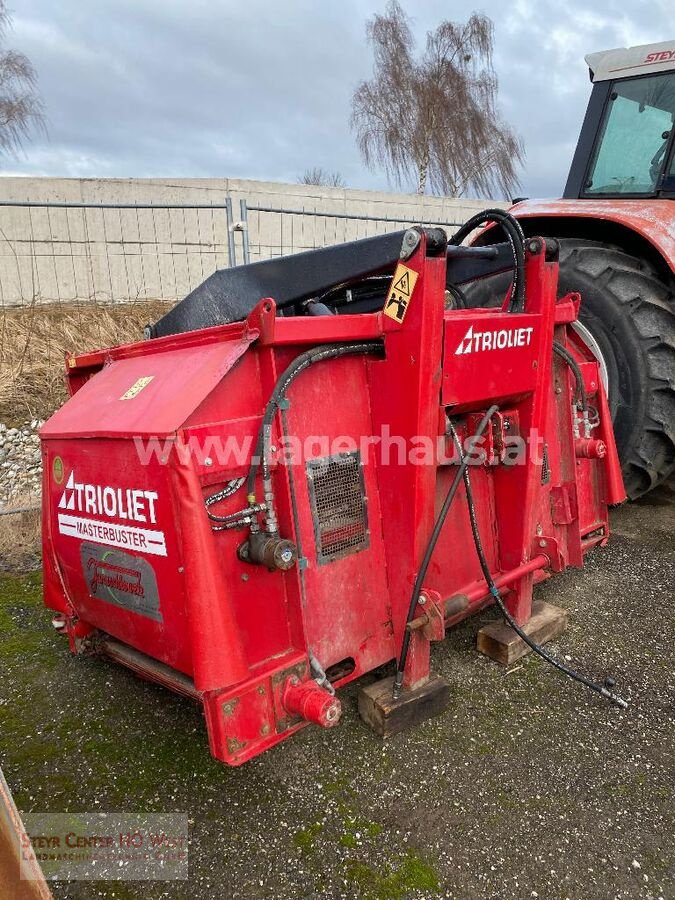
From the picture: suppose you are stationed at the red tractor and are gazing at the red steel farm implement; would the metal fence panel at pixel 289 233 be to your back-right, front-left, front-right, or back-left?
back-right

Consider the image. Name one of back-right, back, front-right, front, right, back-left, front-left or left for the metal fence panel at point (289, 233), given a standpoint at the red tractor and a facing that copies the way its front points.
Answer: back
